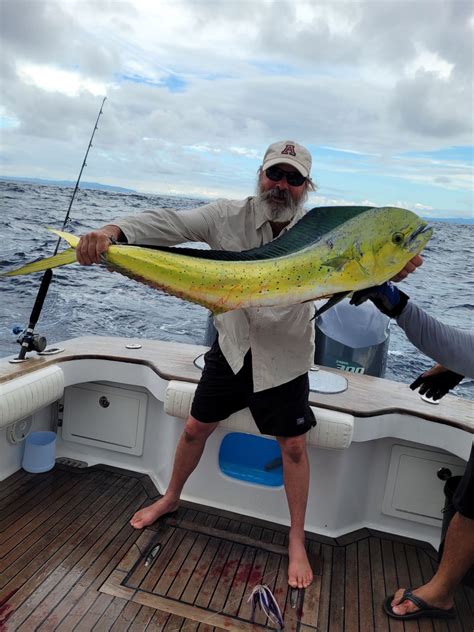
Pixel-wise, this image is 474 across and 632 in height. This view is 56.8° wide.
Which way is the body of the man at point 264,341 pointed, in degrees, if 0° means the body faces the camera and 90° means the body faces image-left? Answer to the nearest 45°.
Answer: approximately 0°

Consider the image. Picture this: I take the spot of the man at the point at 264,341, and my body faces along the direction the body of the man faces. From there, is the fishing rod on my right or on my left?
on my right
